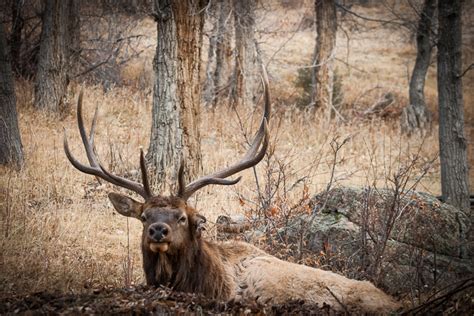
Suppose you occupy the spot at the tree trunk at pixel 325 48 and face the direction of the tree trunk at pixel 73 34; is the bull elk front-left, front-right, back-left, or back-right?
front-left

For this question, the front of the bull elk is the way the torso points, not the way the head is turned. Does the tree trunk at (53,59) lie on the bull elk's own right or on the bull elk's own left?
on the bull elk's own right

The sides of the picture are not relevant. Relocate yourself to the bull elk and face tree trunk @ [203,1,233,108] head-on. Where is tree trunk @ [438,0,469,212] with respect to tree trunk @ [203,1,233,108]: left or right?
right

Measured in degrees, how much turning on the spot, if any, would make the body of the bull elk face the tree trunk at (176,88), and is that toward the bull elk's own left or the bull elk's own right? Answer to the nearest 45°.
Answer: approximately 135° to the bull elk's own right

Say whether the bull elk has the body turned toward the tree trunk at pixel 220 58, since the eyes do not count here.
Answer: no

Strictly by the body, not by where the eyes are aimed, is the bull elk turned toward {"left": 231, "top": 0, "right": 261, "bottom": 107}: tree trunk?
no

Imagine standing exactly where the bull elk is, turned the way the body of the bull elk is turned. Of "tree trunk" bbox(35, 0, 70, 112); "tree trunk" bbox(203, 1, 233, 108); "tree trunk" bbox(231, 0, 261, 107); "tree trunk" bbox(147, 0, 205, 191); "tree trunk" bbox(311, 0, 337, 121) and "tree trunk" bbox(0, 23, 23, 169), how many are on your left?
0

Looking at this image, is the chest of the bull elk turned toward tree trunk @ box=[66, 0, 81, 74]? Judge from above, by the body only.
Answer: no

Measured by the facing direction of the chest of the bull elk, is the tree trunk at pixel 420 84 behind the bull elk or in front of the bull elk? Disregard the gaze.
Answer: behind

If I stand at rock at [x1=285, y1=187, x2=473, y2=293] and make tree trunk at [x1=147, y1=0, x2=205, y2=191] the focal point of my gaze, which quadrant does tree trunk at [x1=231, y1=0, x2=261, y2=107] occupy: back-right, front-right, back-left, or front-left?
front-right

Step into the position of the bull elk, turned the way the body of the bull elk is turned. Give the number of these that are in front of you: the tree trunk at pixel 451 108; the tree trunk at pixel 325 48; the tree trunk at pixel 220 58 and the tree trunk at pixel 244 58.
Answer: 0

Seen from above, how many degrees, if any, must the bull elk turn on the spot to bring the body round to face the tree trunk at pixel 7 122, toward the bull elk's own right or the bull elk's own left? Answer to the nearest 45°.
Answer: approximately 90° to the bull elk's own right

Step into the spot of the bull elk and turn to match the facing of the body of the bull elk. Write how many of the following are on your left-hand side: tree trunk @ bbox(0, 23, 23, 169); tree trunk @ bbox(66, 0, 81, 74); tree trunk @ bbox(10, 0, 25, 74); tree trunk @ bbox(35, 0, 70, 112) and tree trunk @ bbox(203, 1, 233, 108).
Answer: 0

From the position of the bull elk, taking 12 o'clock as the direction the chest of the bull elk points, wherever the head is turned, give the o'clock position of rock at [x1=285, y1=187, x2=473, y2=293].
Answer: The rock is roughly at 6 o'clock from the bull elk.
